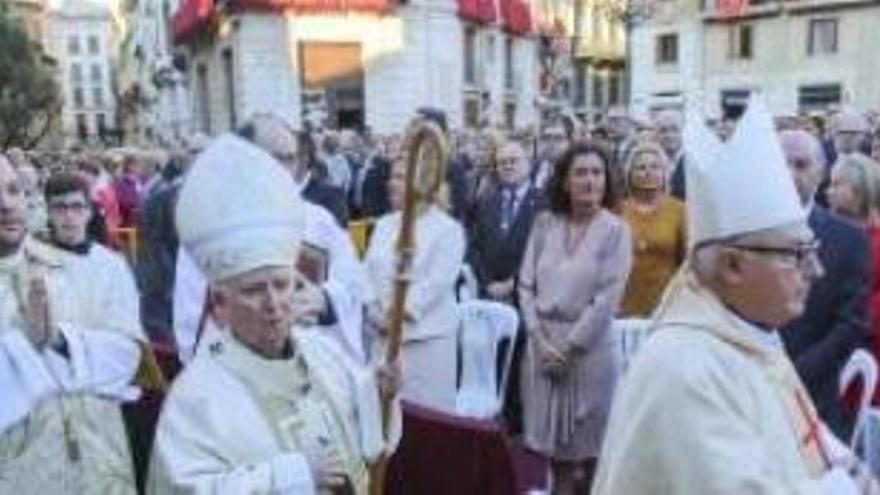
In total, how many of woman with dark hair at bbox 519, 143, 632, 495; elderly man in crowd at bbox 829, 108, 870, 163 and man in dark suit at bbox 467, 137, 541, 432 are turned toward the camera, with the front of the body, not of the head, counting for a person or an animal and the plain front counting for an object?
3

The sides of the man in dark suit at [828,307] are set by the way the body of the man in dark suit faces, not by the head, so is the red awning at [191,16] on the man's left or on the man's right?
on the man's right

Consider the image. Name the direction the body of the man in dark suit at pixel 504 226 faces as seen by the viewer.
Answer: toward the camera

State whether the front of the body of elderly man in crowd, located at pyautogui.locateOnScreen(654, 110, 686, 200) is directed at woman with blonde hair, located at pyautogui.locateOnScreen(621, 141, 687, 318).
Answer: yes

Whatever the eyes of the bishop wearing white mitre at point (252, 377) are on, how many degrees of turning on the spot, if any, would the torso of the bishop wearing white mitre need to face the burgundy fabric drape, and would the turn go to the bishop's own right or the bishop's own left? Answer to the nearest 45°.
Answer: approximately 90° to the bishop's own left

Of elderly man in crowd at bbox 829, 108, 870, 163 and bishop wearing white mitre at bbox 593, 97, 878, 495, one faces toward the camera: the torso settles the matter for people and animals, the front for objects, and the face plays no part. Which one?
the elderly man in crowd

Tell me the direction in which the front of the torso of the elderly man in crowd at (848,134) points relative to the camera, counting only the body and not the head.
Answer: toward the camera

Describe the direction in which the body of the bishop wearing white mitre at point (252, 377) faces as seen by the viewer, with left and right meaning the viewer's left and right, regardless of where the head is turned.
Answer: facing the viewer and to the right of the viewer

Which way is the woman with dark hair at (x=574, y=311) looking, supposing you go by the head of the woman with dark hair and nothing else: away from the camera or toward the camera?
toward the camera

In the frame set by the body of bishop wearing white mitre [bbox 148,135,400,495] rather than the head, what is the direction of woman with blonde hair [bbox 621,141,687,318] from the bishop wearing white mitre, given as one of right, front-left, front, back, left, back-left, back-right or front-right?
left

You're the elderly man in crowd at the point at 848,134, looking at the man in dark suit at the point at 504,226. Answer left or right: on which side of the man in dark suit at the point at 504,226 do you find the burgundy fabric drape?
left

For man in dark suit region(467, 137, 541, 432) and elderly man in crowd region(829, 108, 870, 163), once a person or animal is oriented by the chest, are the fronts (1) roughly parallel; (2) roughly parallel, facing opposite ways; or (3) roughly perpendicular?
roughly parallel

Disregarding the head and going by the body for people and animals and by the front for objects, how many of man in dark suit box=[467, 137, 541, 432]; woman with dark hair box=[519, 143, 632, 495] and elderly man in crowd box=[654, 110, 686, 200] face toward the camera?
3

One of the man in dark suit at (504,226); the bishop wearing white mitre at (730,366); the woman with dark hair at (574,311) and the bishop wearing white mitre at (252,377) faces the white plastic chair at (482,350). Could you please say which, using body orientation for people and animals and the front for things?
the man in dark suit
